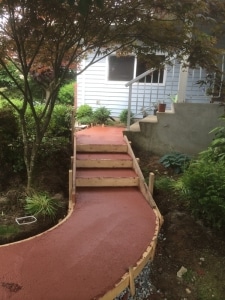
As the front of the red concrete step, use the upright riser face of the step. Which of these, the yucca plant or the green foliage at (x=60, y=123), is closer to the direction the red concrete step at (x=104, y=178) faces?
the yucca plant

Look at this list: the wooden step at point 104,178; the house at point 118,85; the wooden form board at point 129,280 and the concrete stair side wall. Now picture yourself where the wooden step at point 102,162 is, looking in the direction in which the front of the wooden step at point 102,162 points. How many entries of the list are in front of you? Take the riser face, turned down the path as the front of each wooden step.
2

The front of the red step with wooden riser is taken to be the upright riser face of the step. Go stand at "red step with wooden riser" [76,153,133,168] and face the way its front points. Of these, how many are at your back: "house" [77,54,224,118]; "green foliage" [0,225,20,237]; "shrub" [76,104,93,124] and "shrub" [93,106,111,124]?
3

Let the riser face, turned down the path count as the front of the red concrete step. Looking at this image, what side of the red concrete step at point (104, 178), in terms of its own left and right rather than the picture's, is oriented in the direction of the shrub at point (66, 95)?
back

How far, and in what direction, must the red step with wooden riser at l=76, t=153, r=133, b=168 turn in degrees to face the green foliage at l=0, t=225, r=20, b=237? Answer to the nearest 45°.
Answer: approximately 45° to its right

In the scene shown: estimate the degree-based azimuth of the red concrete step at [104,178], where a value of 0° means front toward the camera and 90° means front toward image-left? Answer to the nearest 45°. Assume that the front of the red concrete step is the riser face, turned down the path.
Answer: approximately 0°

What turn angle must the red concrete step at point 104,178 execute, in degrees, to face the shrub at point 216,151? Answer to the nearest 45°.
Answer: approximately 90° to its left

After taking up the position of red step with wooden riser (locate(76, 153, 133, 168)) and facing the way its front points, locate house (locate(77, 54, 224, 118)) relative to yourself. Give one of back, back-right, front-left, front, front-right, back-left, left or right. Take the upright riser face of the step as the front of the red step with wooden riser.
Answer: back

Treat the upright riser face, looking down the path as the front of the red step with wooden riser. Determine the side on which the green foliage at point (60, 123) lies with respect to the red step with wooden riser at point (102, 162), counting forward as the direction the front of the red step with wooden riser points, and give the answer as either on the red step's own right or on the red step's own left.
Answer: on the red step's own right

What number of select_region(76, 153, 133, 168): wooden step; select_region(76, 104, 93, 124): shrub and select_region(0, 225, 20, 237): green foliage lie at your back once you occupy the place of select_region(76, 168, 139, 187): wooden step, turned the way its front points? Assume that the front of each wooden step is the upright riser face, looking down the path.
2

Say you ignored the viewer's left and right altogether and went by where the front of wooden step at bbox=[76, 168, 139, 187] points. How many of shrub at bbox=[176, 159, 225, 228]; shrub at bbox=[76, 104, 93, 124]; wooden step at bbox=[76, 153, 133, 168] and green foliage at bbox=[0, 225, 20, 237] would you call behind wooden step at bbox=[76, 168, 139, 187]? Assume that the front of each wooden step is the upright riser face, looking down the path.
2

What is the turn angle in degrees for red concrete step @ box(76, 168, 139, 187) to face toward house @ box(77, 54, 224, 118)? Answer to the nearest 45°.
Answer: approximately 180°

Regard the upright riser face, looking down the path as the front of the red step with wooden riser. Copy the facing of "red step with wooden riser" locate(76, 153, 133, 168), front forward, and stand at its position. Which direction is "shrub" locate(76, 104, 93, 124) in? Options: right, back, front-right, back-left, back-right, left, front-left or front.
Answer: back
